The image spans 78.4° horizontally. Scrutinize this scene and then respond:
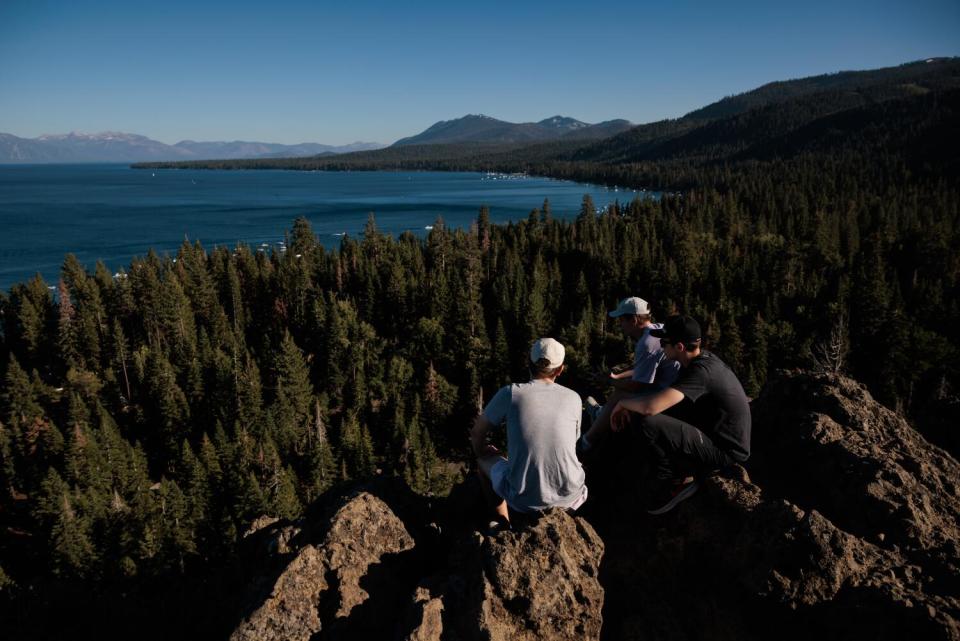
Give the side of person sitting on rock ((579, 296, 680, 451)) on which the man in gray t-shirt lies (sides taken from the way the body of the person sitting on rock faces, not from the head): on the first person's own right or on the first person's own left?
on the first person's own left

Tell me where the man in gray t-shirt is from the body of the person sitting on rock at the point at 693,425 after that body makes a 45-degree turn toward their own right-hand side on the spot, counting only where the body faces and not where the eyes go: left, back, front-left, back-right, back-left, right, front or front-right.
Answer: left

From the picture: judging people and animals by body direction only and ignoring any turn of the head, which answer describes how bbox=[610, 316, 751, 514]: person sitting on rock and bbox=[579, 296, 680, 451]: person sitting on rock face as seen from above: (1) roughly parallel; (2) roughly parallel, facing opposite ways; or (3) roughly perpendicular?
roughly parallel

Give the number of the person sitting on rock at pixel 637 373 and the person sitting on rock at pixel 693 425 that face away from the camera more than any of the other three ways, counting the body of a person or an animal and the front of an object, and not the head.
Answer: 0

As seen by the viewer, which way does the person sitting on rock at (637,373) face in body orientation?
to the viewer's left

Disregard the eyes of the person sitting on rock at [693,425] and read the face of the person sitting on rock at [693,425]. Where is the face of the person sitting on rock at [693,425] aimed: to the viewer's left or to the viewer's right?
to the viewer's left

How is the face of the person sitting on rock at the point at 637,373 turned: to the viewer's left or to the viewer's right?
to the viewer's left

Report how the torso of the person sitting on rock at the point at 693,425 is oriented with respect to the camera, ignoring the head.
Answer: to the viewer's left

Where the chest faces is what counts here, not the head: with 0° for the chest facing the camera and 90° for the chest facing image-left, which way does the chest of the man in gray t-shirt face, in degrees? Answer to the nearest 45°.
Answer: approximately 180°

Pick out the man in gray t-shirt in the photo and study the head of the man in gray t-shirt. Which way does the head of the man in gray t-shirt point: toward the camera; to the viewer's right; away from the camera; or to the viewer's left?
away from the camera

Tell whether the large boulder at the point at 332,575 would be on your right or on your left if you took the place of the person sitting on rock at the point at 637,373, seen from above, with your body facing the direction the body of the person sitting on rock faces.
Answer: on your left

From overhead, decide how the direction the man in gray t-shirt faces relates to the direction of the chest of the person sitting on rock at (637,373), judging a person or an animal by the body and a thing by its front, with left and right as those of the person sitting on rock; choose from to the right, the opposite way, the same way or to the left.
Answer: to the right

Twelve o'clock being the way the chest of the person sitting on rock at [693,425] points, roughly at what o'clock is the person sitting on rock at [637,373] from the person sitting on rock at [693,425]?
the person sitting on rock at [637,373] is roughly at 2 o'clock from the person sitting on rock at [693,425].
